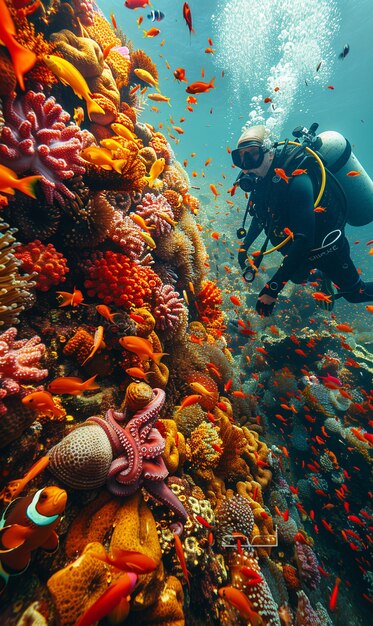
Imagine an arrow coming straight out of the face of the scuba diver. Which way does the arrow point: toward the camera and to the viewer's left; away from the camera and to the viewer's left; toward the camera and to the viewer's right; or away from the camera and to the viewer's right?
toward the camera and to the viewer's left

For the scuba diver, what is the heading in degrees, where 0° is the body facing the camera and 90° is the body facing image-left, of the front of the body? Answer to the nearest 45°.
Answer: approximately 45°

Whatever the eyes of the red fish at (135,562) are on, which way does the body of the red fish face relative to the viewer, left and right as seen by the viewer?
facing to the right of the viewer

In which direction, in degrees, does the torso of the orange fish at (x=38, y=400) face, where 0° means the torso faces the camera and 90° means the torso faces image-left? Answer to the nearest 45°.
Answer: approximately 90°
